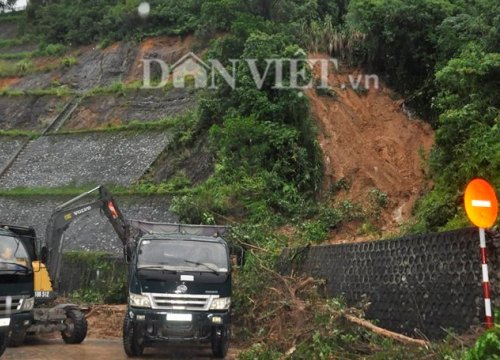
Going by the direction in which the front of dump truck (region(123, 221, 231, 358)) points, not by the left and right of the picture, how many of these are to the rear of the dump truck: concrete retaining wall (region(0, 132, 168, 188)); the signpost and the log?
1

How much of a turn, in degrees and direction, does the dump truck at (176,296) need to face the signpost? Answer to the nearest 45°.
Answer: approximately 45° to its left

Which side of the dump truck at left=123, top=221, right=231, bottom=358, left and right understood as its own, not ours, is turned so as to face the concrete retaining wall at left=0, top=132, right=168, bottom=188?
back

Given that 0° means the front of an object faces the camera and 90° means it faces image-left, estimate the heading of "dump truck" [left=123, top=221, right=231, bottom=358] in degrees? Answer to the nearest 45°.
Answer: approximately 0°

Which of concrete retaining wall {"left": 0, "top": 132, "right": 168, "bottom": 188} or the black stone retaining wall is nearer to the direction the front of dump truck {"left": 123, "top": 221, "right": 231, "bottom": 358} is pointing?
the black stone retaining wall

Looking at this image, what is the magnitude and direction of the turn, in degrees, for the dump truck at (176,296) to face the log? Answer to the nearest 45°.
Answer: approximately 45° to its left

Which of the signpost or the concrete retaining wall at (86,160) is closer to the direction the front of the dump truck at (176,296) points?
the signpost

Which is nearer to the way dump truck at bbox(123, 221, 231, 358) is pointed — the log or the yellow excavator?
the log

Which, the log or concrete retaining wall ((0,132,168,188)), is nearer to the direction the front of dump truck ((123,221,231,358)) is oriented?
the log
